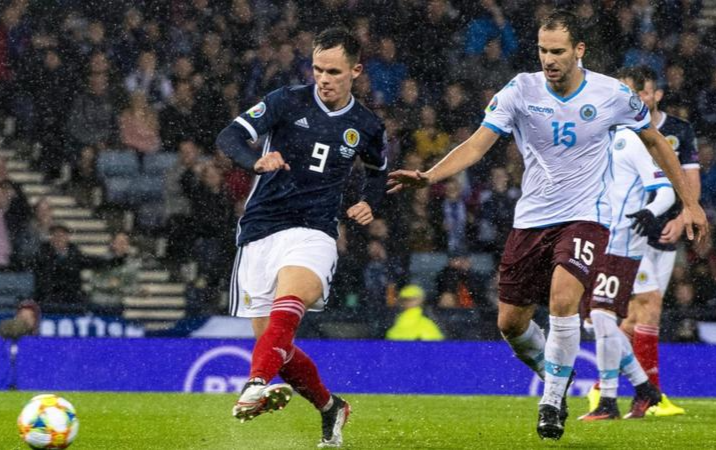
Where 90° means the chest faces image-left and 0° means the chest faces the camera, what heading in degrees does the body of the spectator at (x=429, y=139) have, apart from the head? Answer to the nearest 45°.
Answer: approximately 0°

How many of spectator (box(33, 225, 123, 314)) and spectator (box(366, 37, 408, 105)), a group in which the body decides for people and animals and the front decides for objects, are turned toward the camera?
2

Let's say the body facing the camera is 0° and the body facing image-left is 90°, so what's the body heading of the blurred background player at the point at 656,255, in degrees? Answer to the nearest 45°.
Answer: approximately 45°

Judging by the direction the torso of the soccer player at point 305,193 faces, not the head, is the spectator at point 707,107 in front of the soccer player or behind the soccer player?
behind

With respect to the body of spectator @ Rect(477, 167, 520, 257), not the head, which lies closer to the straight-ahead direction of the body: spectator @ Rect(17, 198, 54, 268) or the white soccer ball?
the white soccer ball

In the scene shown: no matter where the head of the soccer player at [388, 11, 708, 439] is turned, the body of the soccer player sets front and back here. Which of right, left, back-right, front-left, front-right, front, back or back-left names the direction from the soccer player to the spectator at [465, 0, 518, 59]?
back

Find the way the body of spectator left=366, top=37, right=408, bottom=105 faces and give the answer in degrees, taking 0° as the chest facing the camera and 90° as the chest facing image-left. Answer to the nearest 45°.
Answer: approximately 0°

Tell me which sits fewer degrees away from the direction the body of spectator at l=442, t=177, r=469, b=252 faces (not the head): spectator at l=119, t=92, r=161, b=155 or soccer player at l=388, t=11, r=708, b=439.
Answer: the soccer player
